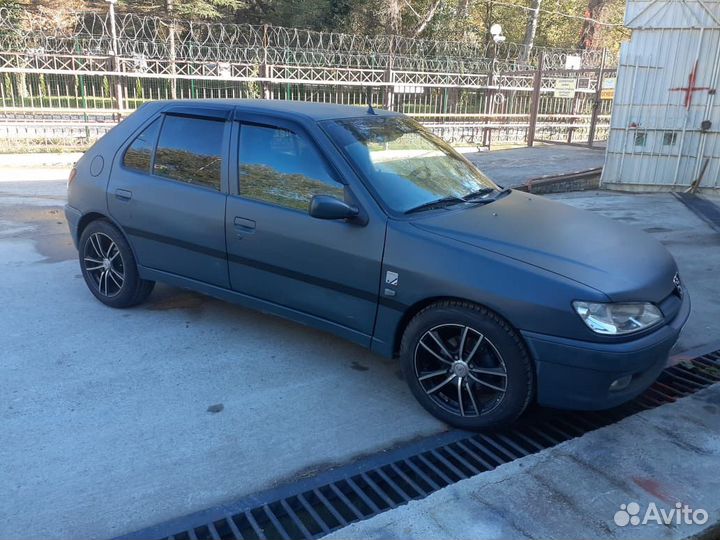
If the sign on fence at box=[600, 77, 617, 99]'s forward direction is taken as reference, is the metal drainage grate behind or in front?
in front

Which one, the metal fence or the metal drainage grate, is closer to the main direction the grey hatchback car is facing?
the metal drainage grate

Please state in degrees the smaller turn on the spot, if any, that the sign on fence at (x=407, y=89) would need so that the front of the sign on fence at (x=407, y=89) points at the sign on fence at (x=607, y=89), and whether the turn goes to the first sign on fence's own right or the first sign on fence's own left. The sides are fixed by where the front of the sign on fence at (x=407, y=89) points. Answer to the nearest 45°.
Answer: approximately 45° to the first sign on fence's own left

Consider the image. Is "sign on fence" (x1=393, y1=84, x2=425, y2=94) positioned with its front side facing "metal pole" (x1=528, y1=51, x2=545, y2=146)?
no

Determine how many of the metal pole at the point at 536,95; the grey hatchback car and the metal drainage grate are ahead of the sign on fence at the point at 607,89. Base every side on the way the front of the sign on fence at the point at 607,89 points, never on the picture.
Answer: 2

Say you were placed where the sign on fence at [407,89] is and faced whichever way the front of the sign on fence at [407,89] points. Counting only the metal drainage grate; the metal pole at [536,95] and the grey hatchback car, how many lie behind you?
0

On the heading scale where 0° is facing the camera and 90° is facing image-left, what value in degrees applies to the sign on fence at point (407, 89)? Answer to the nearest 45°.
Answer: approximately 0°

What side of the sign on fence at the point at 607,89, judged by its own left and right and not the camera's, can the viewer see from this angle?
front

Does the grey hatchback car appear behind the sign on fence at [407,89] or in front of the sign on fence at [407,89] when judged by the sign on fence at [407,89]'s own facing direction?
in front

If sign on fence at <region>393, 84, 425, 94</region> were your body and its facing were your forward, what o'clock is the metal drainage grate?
The metal drainage grate is roughly at 12 o'clock from the sign on fence.

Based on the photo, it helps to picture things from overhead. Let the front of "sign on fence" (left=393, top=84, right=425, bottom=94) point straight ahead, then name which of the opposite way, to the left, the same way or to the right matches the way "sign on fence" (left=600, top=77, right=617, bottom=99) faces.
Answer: the same way

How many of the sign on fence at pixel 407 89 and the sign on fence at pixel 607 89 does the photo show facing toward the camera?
2

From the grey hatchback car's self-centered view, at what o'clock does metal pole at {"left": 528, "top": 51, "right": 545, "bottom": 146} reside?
The metal pole is roughly at 8 o'clock from the grey hatchback car.

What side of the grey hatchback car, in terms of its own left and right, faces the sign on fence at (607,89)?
left
